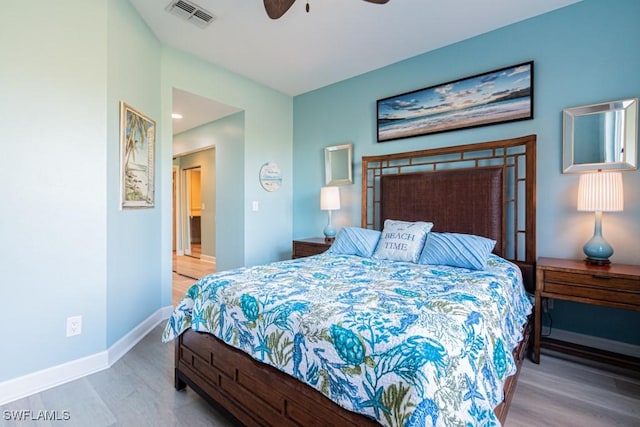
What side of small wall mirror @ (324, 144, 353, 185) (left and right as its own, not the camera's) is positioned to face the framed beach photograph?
left

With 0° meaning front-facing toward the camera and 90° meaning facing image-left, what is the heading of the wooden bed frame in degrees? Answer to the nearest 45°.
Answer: approximately 45°

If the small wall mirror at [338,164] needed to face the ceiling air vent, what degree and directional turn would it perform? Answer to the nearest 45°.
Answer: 0° — it already faces it

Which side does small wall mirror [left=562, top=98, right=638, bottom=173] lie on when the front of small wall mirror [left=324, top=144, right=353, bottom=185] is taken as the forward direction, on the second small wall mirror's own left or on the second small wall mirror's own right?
on the second small wall mirror's own left

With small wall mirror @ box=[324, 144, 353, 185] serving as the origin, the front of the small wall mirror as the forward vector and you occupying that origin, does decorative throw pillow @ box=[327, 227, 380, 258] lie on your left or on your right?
on your left

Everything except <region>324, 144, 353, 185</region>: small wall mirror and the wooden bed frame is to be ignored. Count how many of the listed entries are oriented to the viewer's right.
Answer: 0

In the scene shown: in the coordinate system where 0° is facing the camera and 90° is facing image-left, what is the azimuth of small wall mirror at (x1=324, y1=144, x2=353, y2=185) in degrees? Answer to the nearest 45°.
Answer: approximately 45°

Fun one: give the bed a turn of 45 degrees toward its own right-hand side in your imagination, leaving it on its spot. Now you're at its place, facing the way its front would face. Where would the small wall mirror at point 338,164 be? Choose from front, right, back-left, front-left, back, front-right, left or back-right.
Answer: right

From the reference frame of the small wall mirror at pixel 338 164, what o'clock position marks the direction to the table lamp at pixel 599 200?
The table lamp is roughly at 9 o'clock from the small wall mirror.

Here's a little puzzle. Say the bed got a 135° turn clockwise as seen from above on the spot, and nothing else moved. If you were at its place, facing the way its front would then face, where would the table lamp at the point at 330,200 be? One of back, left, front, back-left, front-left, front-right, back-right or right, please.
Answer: front
